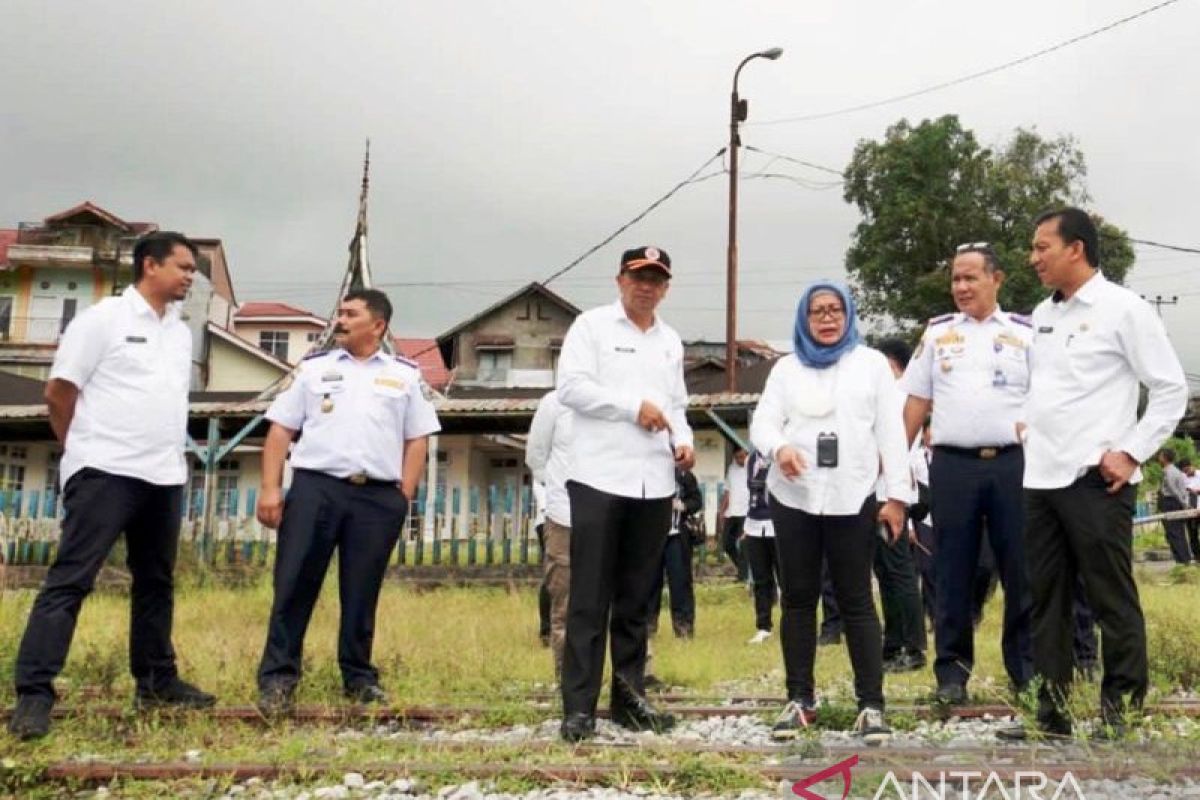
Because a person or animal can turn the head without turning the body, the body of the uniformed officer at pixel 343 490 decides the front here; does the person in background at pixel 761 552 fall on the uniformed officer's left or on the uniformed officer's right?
on the uniformed officer's left

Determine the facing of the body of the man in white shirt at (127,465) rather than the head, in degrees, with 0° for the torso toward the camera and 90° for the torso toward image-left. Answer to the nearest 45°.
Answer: approximately 315°

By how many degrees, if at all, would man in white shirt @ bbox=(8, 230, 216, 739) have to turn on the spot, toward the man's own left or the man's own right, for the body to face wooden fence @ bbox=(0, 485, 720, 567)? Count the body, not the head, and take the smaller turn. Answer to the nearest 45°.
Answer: approximately 135° to the man's own left

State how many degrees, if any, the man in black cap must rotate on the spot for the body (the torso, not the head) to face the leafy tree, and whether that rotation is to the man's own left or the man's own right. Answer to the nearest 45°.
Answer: approximately 135° to the man's own left

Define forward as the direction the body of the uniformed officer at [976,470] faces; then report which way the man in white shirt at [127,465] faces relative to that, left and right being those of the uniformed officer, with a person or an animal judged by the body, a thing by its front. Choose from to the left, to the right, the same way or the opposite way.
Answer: to the left

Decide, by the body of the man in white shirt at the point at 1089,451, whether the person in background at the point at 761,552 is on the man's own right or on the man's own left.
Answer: on the man's own right

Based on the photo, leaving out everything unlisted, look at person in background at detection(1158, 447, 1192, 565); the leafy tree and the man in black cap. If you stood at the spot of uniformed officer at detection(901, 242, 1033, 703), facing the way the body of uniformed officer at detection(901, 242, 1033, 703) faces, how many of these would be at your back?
2

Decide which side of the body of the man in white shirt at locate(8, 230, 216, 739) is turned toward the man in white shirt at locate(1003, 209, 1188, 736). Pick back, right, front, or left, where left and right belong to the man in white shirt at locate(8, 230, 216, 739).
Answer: front

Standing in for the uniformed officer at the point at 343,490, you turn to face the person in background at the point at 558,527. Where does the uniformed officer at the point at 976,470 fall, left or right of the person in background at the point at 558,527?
right

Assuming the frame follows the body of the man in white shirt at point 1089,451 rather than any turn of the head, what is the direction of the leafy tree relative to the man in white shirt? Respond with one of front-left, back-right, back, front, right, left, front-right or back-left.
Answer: back-right

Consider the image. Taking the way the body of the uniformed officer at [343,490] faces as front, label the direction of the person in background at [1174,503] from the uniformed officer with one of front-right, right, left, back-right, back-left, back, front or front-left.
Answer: back-left

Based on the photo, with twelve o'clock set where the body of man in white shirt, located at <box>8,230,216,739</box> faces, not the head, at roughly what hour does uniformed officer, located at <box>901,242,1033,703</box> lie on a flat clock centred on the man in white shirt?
The uniformed officer is roughly at 11 o'clock from the man in white shirt.

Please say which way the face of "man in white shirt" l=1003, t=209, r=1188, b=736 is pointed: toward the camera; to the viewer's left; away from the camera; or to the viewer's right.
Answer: to the viewer's left

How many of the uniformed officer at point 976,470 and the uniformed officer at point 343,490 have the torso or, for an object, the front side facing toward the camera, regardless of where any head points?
2

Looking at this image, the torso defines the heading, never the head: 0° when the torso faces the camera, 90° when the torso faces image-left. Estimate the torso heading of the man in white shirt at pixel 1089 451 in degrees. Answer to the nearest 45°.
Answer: approximately 45°
